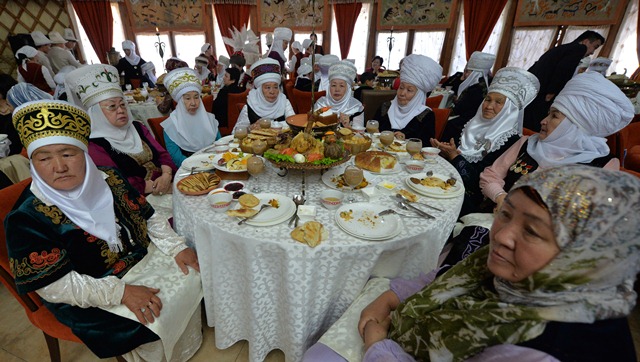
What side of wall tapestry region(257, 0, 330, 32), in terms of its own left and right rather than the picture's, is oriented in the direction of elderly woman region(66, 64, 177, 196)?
front

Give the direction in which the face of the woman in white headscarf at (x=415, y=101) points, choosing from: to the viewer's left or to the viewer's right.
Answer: to the viewer's left

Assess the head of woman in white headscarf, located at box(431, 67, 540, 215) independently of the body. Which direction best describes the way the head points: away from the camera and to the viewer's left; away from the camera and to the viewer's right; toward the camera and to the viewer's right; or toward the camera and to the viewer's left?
toward the camera and to the viewer's left

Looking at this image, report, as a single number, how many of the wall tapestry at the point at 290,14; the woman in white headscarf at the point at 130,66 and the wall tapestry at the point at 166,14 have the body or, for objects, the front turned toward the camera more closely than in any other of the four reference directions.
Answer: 3

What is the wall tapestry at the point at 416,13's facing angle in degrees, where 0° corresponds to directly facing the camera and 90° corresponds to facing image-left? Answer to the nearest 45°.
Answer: approximately 0°

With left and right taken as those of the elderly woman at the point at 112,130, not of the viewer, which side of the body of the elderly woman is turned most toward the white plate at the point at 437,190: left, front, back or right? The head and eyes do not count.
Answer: front

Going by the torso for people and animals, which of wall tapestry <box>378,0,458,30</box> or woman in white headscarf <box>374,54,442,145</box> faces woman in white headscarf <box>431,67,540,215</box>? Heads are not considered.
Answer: the wall tapestry

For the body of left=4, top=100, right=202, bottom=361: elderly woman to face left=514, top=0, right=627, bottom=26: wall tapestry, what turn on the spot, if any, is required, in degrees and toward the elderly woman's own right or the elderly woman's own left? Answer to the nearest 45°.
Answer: approximately 45° to the elderly woman's own left

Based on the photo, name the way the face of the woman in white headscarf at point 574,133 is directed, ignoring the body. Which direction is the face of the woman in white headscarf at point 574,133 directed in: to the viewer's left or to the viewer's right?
to the viewer's left

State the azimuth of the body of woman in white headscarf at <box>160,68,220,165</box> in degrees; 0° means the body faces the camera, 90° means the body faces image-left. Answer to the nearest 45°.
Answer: approximately 315°

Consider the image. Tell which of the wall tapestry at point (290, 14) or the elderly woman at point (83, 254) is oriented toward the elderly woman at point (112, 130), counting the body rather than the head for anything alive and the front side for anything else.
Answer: the wall tapestry

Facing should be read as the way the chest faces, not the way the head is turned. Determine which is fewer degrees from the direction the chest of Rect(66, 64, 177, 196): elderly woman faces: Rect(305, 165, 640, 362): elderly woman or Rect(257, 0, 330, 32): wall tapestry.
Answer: the elderly woman

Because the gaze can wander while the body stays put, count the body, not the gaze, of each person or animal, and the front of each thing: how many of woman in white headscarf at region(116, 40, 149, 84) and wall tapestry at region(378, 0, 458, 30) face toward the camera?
2

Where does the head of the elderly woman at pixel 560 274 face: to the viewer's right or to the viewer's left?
to the viewer's left
